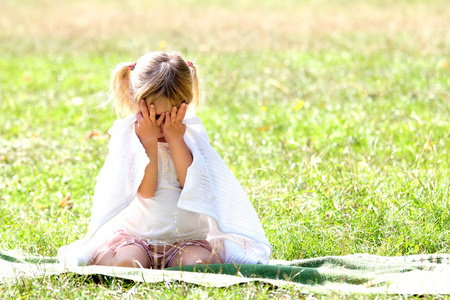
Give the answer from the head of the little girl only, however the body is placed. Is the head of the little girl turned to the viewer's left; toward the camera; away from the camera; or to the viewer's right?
toward the camera

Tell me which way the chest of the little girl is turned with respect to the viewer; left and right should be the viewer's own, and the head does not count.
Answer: facing the viewer
